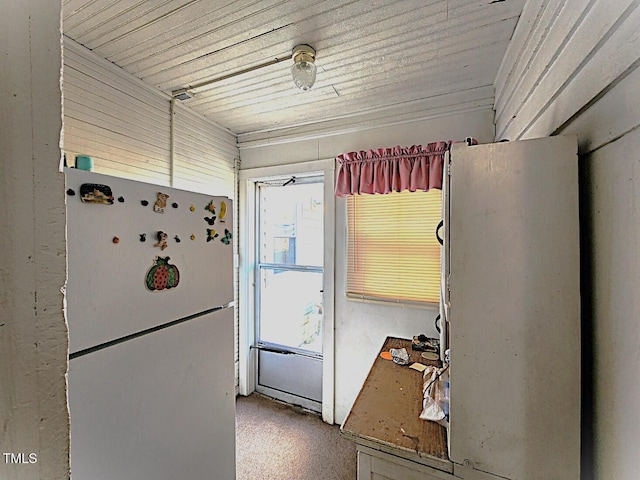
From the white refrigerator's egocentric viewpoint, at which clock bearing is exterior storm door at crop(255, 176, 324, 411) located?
The exterior storm door is roughly at 9 o'clock from the white refrigerator.

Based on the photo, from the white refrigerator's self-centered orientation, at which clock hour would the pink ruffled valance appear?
The pink ruffled valance is roughly at 10 o'clock from the white refrigerator.

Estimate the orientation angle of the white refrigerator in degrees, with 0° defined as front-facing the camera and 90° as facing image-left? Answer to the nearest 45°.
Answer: approximately 315°

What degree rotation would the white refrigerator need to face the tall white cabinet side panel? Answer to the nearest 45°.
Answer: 0° — it already faces it
